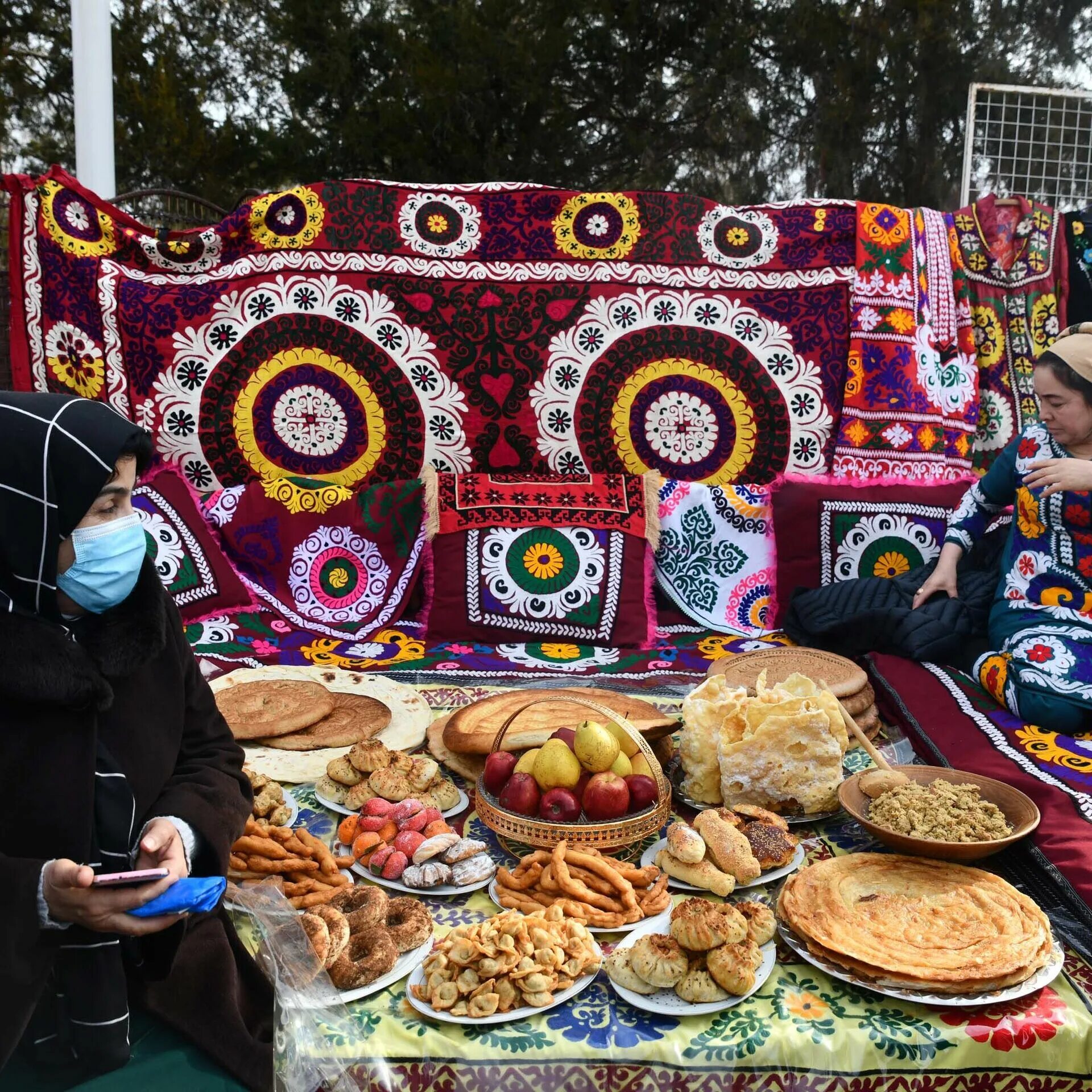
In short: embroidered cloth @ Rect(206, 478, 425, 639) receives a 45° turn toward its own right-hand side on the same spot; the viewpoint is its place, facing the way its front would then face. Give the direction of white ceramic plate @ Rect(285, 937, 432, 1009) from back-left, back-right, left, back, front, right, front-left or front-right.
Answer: front-left

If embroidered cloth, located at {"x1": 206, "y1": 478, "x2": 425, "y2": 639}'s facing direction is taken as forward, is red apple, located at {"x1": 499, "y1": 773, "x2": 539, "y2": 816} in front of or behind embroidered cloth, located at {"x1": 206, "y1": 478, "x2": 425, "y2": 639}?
in front

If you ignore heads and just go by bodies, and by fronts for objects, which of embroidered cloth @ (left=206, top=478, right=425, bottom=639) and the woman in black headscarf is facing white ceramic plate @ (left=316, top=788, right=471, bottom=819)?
the embroidered cloth

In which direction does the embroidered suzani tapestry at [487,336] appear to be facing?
toward the camera

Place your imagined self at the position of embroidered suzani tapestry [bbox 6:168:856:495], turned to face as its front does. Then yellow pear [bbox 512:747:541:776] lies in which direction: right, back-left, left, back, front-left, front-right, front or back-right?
front

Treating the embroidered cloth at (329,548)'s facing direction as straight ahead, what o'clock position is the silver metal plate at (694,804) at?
The silver metal plate is roughly at 11 o'clock from the embroidered cloth.

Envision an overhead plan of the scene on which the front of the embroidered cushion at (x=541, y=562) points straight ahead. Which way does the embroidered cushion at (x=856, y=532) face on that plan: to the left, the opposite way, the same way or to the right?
the same way

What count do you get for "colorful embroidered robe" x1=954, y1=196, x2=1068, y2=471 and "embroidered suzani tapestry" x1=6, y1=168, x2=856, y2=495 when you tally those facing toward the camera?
2

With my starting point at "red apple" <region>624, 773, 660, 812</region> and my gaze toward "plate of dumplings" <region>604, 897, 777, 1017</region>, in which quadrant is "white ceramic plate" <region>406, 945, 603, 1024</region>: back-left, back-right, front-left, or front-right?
front-right

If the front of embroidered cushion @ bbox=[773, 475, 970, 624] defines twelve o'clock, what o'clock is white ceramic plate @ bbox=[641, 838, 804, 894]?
The white ceramic plate is roughly at 12 o'clock from the embroidered cushion.

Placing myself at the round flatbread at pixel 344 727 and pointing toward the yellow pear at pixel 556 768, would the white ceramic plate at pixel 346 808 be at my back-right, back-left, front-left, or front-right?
front-right

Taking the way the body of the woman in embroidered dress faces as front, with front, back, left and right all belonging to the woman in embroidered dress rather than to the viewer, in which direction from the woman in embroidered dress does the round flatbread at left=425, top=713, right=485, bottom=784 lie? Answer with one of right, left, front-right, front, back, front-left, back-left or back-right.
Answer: front

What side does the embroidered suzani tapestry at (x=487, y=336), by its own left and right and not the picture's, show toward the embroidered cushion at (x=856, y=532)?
left

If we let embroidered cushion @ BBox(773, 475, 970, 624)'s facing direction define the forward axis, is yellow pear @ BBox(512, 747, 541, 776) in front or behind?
in front

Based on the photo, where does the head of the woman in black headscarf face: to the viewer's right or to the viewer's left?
to the viewer's right

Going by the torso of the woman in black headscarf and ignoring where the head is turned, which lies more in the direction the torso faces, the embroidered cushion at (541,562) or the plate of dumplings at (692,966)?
the plate of dumplings

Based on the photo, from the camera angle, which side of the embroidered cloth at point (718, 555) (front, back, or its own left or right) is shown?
front

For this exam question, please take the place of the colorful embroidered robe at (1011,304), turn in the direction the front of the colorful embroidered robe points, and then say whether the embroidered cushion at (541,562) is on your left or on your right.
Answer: on your right

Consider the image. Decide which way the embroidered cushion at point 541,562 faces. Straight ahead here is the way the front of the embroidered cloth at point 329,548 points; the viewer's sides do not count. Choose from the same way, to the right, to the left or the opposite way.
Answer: the same way

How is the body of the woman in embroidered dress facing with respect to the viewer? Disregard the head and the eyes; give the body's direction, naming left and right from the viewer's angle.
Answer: facing the viewer and to the left of the viewer

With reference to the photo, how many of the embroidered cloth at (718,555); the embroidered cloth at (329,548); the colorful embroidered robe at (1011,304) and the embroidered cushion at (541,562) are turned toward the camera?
4
